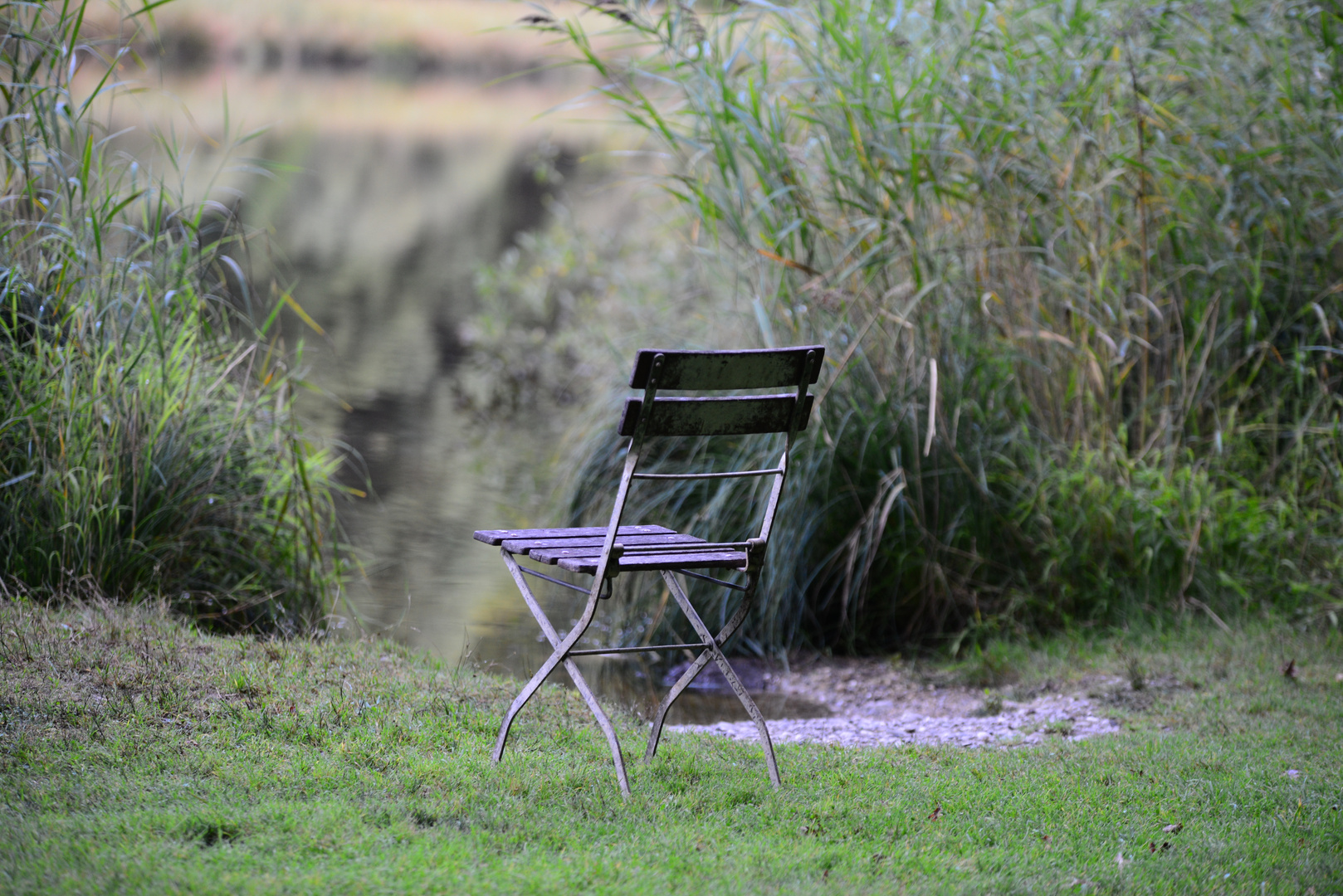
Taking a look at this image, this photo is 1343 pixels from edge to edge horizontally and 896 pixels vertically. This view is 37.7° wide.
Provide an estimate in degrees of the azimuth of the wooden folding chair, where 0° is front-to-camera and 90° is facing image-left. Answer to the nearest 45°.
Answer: approximately 135°
